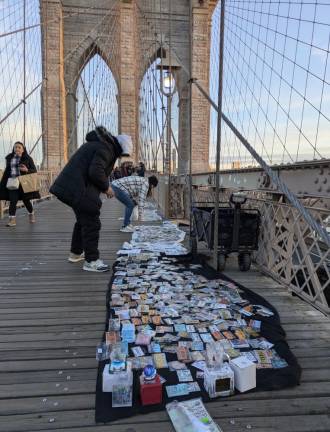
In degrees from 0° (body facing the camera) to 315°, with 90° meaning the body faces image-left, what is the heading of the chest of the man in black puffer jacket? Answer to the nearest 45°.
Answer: approximately 270°

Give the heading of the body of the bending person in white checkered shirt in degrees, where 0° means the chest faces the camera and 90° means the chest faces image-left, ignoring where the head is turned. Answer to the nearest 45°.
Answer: approximately 270°

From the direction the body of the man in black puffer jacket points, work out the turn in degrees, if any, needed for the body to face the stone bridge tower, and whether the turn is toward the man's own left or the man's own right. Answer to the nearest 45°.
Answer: approximately 90° to the man's own left

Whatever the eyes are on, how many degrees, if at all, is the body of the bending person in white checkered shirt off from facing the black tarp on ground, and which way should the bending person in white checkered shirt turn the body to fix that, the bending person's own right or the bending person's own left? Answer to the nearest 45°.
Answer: approximately 90° to the bending person's own right

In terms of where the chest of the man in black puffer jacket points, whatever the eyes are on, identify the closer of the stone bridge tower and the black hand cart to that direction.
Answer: the black hand cart

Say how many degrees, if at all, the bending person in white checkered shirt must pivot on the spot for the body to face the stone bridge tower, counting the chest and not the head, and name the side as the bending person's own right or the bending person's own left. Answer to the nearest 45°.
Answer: approximately 90° to the bending person's own left
